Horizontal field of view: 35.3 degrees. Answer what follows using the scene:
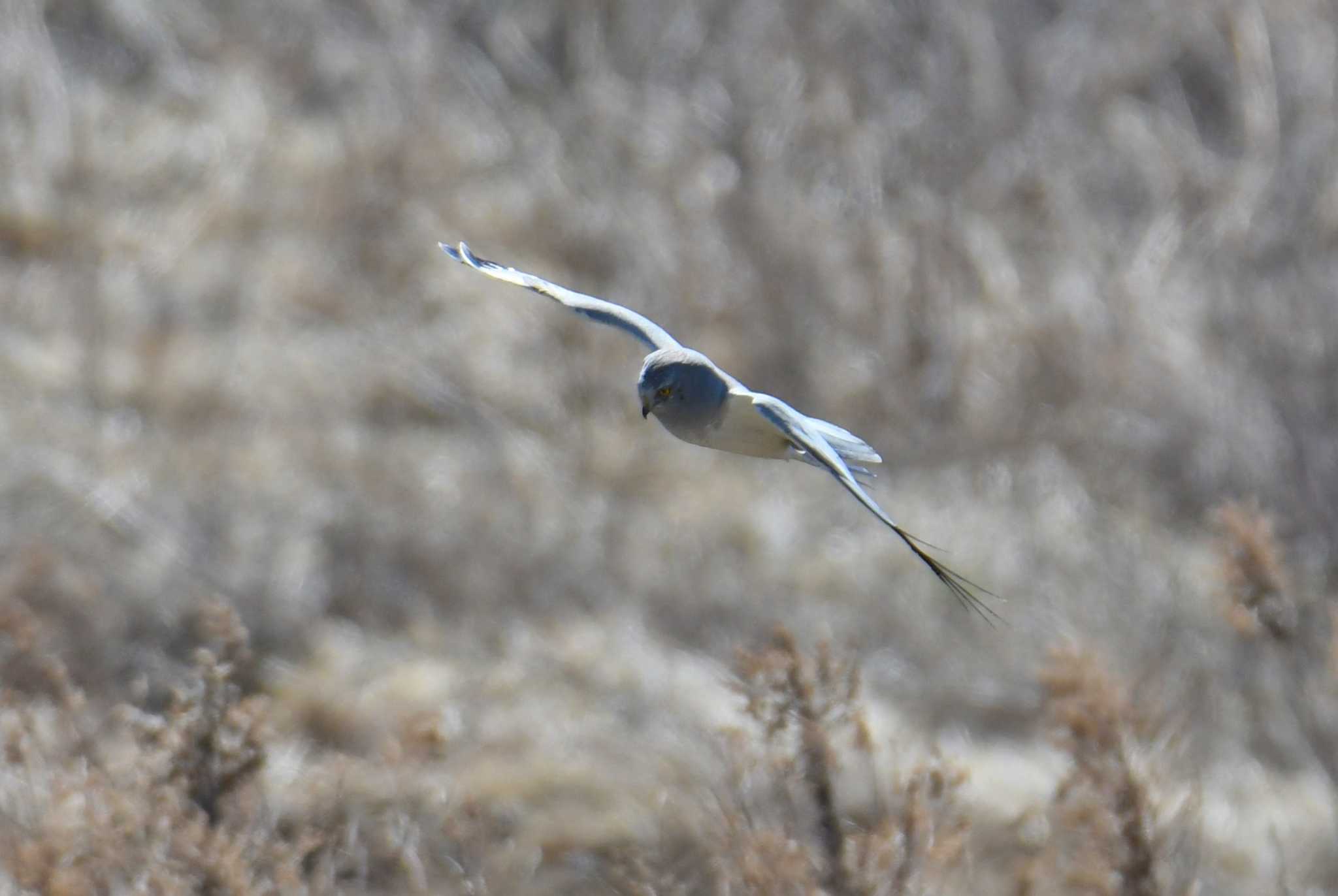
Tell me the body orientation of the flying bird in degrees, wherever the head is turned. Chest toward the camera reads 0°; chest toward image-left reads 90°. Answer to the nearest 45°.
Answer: approximately 45°
